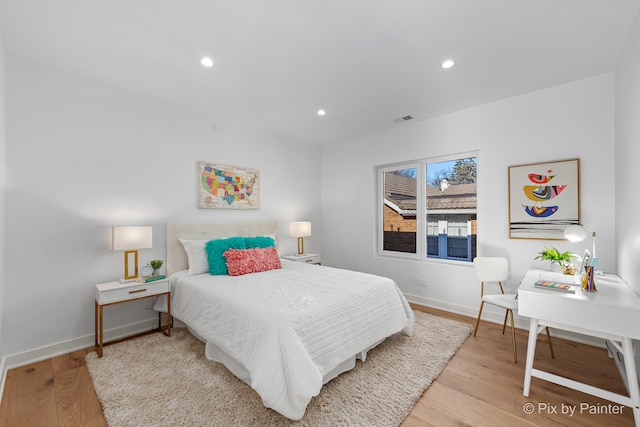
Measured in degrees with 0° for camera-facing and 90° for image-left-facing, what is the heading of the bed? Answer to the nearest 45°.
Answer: approximately 315°

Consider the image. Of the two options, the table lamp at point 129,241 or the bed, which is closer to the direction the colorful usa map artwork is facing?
the bed

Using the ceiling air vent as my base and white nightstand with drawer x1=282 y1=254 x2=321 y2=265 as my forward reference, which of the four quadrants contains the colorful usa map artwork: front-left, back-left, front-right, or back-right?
front-left

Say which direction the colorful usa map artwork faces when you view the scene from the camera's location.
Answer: facing the viewer and to the right of the viewer

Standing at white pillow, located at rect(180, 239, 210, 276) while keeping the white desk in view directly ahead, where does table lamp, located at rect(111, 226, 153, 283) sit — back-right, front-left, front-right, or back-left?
back-right

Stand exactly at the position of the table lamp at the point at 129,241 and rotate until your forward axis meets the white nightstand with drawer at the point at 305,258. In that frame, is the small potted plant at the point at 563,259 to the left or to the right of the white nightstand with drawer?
right

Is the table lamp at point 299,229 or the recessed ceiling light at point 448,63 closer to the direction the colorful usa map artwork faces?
the recessed ceiling light

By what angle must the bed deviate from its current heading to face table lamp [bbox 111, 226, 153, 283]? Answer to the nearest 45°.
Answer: approximately 135° to its right

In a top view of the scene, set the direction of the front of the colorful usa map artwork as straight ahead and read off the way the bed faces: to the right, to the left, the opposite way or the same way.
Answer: the same way

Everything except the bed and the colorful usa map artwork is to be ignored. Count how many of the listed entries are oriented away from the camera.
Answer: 0

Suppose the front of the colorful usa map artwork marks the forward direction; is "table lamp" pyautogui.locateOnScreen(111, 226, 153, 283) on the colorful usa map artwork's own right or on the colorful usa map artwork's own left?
on the colorful usa map artwork's own right
